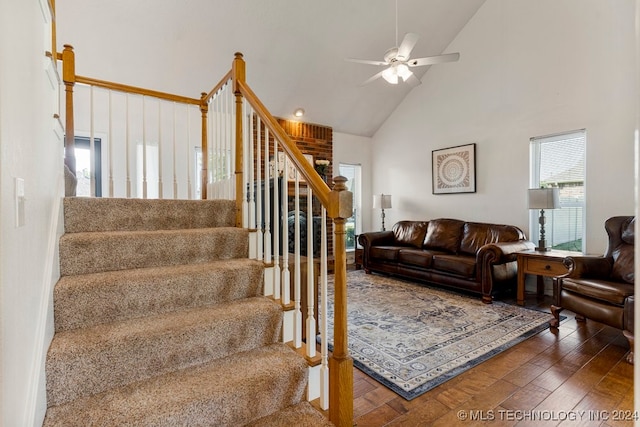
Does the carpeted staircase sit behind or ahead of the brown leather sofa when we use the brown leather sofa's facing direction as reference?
ahead

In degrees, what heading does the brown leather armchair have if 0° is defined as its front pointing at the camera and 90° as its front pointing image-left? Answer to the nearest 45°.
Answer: approximately 45°

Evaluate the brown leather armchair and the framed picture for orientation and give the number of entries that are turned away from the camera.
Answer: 0

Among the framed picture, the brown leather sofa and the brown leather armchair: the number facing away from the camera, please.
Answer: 0

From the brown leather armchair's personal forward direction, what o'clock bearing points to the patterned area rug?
The patterned area rug is roughly at 12 o'clock from the brown leather armchair.

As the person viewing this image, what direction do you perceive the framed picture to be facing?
facing the viewer and to the left of the viewer

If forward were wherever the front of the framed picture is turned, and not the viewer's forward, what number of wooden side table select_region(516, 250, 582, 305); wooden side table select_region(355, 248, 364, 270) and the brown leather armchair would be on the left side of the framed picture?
2

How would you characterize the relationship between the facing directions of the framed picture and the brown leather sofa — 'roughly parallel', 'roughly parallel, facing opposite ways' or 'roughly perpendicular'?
roughly parallel

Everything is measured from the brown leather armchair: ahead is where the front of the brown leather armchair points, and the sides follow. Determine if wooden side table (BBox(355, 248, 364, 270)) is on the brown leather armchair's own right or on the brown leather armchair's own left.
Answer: on the brown leather armchair's own right

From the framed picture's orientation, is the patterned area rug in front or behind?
in front

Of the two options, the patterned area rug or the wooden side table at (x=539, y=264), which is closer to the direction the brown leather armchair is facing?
the patterned area rug

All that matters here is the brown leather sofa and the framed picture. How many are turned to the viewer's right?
0
